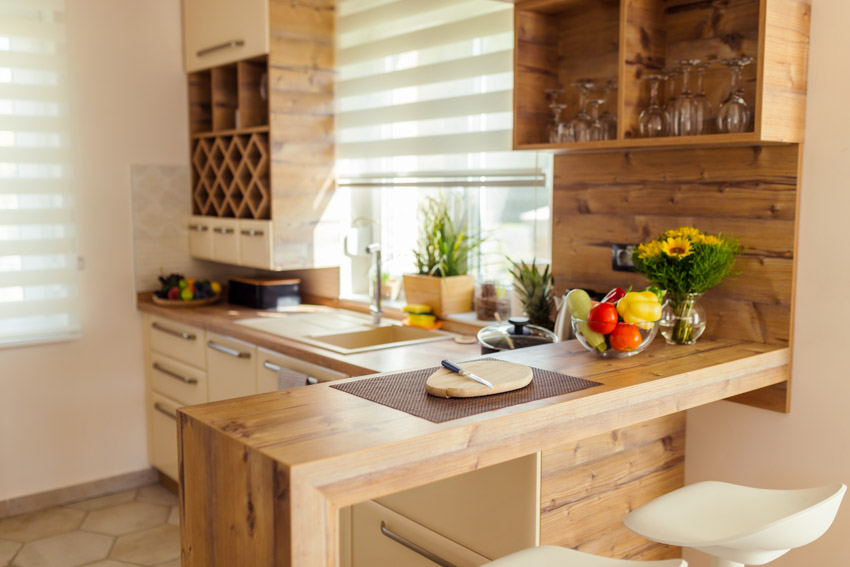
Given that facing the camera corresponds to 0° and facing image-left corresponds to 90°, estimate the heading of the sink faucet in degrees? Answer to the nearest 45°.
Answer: approximately 45°

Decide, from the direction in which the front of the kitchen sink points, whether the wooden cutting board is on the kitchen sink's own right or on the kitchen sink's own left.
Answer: on the kitchen sink's own left

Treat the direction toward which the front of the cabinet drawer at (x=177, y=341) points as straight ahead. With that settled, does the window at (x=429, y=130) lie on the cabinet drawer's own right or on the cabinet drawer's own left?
on the cabinet drawer's own left

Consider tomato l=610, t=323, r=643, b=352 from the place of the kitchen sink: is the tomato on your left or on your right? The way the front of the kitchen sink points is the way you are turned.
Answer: on your left

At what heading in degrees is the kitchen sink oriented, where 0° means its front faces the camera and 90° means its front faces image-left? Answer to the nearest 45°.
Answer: approximately 45°

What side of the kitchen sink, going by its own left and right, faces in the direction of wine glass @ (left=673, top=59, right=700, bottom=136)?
left

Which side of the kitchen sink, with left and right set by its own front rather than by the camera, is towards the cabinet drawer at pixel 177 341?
right

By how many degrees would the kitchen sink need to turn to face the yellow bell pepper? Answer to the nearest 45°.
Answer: approximately 90° to its left

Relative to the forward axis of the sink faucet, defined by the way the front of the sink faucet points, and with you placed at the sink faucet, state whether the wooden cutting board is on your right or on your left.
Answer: on your left

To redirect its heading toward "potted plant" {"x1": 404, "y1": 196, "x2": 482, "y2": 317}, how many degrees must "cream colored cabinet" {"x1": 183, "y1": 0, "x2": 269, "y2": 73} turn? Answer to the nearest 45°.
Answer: approximately 90° to its left
